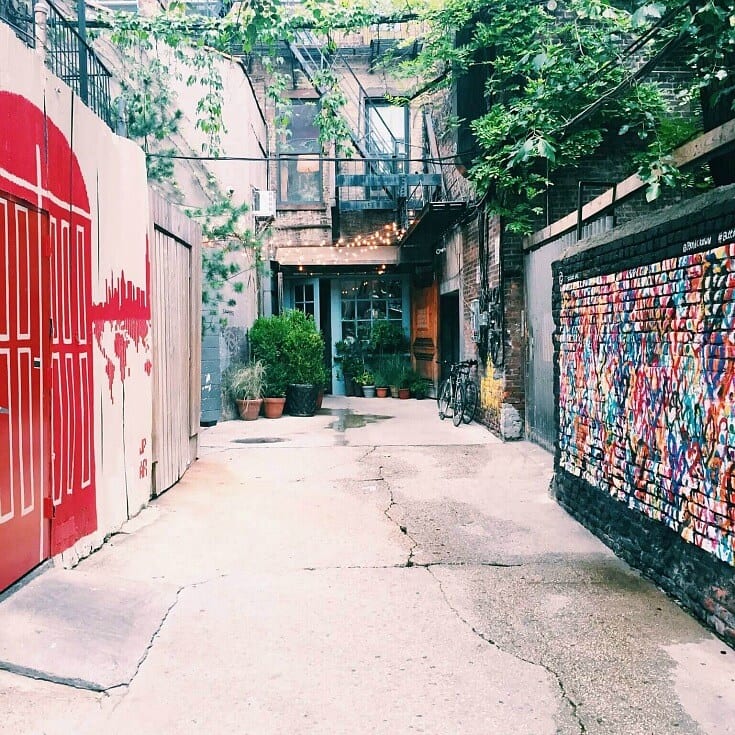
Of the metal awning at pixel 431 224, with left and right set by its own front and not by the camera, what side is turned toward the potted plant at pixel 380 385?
right

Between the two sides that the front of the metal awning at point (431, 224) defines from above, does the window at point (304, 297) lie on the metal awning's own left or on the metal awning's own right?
on the metal awning's own right

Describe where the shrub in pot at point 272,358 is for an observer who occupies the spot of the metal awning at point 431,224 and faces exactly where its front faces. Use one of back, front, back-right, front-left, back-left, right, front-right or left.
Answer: front

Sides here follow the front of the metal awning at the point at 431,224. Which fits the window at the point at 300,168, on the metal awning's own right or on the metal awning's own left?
on the metal awning's own right

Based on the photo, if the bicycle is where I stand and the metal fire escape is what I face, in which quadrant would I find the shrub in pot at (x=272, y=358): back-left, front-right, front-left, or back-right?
front-left

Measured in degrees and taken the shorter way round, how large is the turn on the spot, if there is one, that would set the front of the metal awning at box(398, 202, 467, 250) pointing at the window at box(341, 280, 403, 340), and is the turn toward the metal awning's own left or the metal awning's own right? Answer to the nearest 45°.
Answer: approximately 90° to the metal awning's own right
